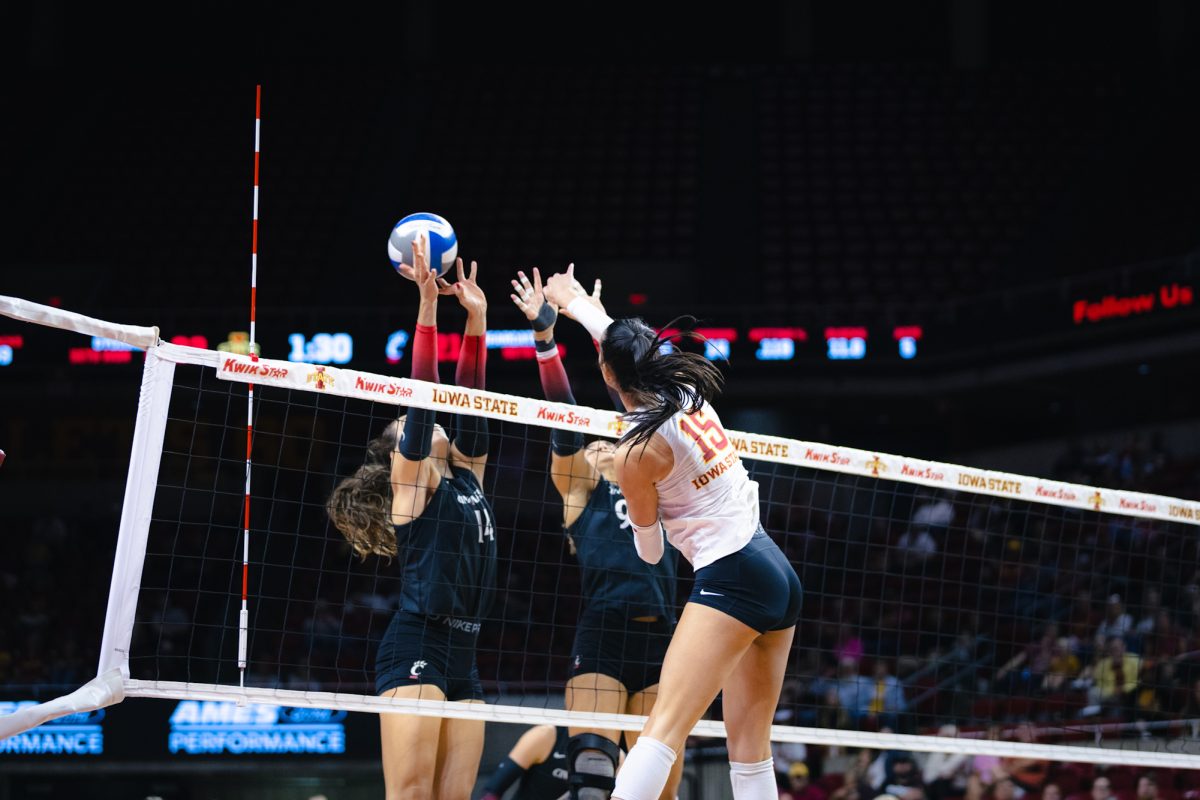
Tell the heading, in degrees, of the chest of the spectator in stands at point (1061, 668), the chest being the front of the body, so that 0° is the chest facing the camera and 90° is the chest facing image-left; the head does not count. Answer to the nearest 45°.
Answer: approximately 45°

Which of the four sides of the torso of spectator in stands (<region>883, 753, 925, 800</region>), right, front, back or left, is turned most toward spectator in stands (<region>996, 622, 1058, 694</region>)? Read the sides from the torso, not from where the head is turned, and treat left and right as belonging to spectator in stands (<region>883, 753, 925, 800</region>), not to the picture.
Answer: back

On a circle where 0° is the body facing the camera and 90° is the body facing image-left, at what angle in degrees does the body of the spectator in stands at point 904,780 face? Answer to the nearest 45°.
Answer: approximately 0°

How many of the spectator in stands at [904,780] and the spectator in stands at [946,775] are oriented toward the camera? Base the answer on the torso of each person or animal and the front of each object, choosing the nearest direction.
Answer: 2
